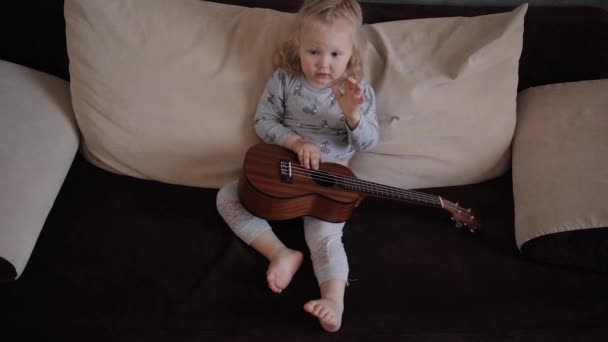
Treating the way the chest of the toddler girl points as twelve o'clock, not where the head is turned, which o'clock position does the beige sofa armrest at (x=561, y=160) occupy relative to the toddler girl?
The beige sofa armrest is roughly at 9 o'clock from the toddler girl.

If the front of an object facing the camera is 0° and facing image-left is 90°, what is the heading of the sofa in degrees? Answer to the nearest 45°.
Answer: approximately 0°

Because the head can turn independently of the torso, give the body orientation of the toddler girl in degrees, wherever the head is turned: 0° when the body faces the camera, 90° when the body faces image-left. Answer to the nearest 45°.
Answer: approximately 0°
